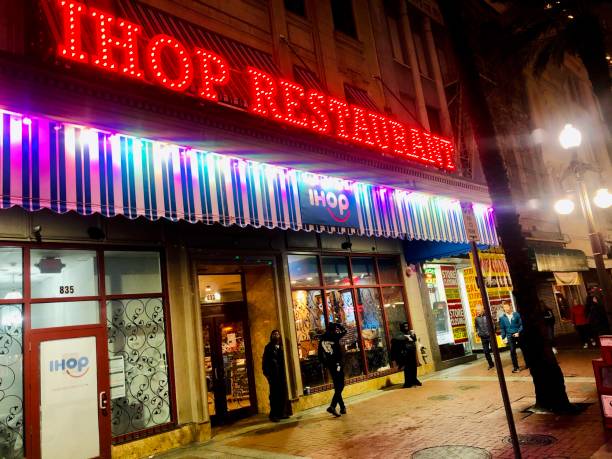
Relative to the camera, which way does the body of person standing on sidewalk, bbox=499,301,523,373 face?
toward the camera

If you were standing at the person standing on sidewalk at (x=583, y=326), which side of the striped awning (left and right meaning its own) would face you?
left

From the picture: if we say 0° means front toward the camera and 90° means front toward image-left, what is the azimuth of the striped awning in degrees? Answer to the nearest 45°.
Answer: approximately 315°

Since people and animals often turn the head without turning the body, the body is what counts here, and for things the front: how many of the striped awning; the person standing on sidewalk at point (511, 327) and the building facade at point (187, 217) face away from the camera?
0

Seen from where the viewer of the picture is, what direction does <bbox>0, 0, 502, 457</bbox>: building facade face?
facing the viewer and to the right of the viewer

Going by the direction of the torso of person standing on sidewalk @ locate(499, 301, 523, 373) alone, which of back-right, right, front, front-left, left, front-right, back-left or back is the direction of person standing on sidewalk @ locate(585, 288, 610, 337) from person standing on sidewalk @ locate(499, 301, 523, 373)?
back-left

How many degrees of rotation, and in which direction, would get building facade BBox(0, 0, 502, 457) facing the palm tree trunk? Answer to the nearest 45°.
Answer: approximately 45° to its left

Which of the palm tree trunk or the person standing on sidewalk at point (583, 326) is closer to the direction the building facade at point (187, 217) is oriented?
the palm tree trunk

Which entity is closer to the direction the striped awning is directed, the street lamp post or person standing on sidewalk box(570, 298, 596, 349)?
the street lamp post

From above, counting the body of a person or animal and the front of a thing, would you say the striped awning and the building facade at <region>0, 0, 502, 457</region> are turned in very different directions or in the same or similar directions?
same or similar directions

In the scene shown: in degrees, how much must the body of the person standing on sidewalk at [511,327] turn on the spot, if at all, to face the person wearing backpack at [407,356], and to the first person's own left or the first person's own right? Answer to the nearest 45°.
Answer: approximately 45° to the first person's own right

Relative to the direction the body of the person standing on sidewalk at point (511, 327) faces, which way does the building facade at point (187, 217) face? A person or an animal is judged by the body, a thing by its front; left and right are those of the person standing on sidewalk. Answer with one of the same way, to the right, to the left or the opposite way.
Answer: to the left

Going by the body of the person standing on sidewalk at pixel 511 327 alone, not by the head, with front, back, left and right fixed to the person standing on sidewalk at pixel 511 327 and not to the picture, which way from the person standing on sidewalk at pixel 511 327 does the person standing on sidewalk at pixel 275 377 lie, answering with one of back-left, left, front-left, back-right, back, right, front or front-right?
front-right
